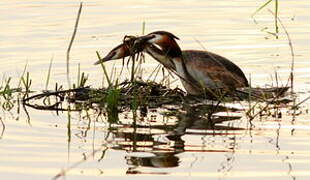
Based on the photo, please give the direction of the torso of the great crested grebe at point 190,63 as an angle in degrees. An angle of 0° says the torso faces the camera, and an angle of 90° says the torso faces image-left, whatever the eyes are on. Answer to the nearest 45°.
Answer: approximately 90°
